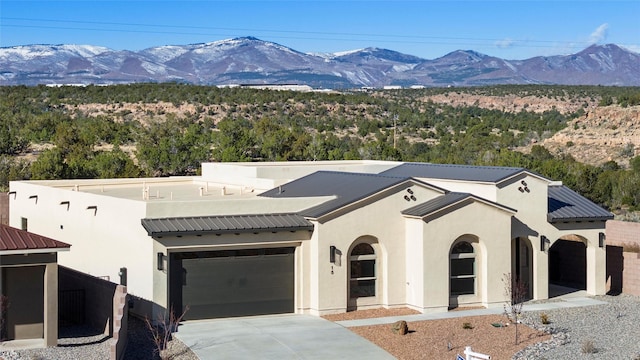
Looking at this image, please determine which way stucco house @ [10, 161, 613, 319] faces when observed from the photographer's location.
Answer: facing the viewer and to the right of the viewer

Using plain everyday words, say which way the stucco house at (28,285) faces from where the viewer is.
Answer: facing the viewer

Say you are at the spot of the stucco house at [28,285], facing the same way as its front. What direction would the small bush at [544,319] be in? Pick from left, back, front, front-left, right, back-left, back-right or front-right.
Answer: left

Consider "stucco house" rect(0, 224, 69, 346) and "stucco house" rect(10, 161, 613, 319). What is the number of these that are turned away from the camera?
0

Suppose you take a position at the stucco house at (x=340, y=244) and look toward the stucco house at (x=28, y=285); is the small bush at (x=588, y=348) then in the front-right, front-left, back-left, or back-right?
back-left

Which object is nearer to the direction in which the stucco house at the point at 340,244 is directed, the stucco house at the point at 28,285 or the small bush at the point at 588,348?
the small bush

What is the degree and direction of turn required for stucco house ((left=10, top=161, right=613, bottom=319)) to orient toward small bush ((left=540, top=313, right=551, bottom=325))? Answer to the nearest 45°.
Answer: approximately 45° to its left

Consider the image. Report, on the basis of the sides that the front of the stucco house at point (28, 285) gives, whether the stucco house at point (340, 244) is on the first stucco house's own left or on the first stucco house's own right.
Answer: on the first stucco house's own left

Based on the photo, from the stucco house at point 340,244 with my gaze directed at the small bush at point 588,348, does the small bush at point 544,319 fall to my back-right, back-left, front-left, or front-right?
front-left

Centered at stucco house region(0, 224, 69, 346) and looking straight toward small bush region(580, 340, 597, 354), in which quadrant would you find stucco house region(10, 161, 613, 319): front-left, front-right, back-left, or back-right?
front-left

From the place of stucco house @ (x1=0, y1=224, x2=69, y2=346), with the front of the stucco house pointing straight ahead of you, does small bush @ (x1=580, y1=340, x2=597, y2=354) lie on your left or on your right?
on your left
